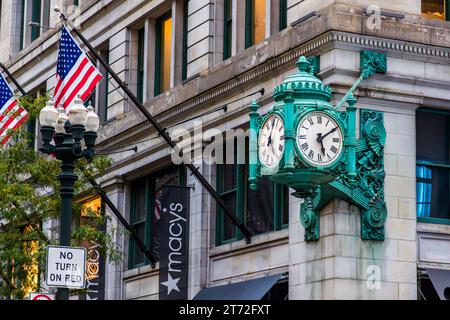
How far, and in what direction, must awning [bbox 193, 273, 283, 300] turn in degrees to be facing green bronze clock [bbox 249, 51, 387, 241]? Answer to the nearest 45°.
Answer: approximately 45° to its left

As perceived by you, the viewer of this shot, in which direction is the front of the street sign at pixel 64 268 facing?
facing the viewer

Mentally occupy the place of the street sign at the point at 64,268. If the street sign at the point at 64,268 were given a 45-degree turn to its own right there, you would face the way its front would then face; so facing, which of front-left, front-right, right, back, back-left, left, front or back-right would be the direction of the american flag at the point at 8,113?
back-right

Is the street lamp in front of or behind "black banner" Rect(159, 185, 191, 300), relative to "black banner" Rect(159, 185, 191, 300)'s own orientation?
in front

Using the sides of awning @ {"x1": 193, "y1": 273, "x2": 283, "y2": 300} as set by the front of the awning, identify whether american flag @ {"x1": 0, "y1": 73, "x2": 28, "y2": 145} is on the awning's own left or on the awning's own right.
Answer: on the awning's own right

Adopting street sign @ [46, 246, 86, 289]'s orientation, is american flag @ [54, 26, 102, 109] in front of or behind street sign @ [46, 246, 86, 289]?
behind

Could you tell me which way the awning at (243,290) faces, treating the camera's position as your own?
facing the viewer and to the left of the viewer

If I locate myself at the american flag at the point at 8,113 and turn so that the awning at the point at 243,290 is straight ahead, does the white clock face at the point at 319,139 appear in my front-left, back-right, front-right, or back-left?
front-right

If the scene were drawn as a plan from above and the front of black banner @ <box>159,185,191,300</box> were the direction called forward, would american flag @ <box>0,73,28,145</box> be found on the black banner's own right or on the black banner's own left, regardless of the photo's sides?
on the black banner's own right
